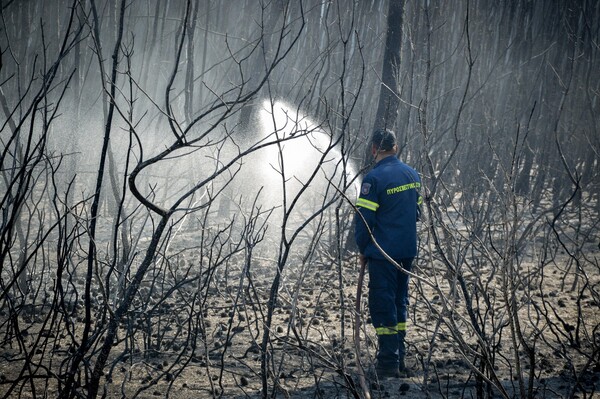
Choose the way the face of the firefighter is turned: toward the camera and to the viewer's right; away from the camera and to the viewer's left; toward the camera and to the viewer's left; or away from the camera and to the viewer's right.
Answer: away from the camera and to the viewer's left

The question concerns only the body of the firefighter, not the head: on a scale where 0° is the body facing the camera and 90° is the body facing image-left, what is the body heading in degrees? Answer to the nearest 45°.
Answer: approximately 135°
